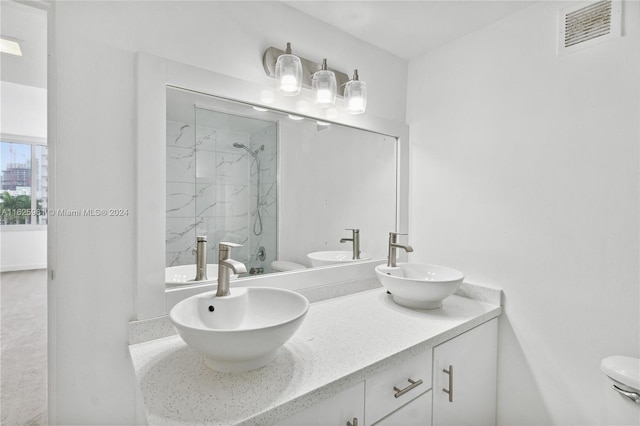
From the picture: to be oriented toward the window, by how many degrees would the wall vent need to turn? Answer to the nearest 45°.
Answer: approximately 45° to its right

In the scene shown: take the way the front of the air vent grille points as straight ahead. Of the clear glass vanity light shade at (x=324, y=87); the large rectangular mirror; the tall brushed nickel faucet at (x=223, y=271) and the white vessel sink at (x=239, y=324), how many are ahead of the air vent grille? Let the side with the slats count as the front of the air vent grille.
4

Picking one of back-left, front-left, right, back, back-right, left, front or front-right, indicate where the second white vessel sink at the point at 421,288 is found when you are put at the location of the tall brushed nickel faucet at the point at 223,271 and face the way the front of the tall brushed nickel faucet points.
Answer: front-left

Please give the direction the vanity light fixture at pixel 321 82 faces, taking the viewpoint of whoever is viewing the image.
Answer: facing the viewer and to the right of the viewer

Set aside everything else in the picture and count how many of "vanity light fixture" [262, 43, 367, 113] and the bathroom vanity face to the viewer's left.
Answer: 0

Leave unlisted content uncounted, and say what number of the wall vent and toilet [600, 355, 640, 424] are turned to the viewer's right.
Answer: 0
